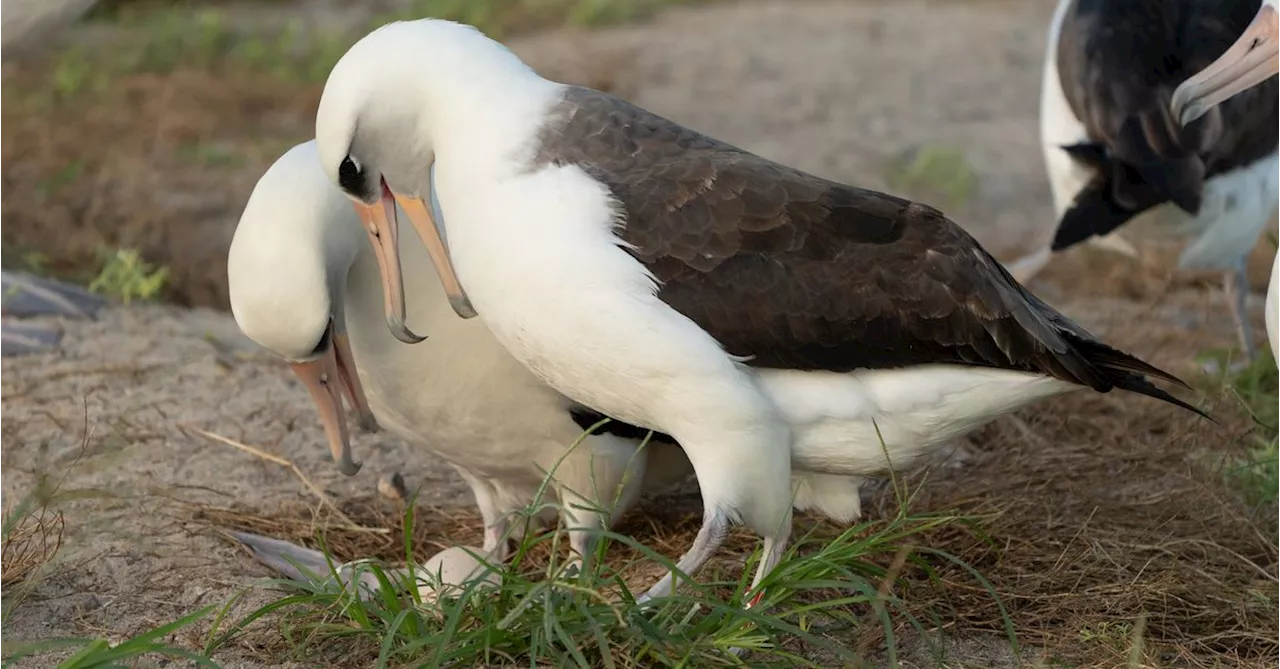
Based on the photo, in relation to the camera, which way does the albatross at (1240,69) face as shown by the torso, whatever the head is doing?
to the viewer's left

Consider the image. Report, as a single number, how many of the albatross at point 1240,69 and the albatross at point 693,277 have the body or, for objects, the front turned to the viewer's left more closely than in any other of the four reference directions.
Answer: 2

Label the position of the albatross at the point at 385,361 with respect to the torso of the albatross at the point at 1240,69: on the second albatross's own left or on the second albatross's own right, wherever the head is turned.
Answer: on the second albatross's own left

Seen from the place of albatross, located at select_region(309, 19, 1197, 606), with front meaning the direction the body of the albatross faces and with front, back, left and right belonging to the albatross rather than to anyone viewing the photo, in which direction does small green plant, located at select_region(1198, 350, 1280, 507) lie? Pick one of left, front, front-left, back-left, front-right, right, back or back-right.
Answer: back-right

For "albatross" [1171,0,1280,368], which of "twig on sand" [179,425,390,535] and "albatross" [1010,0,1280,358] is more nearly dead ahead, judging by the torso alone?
the twig on sand

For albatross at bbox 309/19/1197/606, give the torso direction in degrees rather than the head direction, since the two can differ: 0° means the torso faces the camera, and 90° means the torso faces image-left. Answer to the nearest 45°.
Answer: approximately 90°

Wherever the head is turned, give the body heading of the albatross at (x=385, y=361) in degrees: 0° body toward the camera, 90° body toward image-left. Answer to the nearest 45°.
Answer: approximately 45°

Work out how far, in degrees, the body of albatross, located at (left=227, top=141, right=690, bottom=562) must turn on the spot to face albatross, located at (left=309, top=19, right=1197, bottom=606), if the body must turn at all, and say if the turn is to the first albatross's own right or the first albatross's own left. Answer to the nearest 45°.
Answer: approximately 90° to the first albatross's own left

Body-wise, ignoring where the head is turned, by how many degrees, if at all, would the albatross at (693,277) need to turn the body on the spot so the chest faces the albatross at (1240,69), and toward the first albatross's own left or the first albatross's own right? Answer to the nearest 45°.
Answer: approximately 135° to the first albatross's own right
